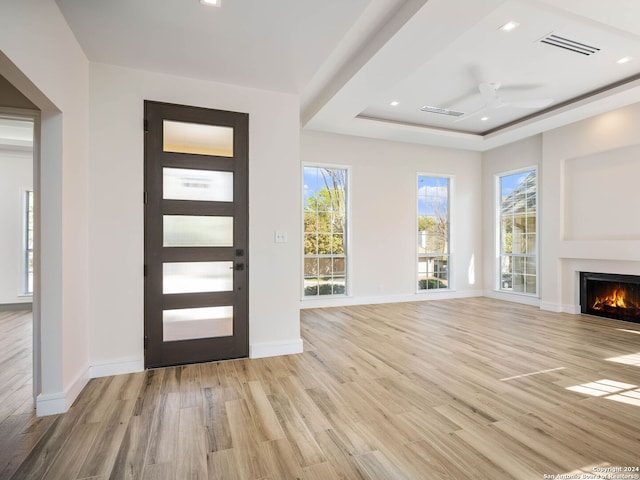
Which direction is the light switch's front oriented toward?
toward the camera

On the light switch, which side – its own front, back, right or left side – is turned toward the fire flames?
left

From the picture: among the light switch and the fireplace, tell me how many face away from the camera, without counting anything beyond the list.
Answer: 0

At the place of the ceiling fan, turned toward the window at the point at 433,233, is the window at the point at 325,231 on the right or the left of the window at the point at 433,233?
left

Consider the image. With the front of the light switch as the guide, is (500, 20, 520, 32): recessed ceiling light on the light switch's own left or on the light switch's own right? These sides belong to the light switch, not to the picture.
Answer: on the light switch's own left

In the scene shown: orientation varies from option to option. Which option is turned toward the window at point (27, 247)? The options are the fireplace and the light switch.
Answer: the fireplace

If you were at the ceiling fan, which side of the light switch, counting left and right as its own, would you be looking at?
left

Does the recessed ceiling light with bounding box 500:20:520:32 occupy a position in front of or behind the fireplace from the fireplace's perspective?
in front

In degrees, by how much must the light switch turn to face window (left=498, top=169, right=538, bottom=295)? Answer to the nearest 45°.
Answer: approximately 135° to its left

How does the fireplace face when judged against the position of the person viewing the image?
facing the viewer and to the left of the viewer

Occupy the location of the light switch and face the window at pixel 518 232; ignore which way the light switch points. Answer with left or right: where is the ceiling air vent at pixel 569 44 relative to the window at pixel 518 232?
right

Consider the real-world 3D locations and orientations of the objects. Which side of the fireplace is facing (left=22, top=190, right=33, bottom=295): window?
front

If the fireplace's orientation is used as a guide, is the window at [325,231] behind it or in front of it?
in front

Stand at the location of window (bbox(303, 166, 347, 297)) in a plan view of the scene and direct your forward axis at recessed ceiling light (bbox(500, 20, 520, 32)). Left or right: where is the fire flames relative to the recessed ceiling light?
left

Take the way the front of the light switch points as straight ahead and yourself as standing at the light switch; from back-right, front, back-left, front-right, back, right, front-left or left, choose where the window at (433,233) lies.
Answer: back-left
